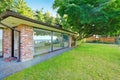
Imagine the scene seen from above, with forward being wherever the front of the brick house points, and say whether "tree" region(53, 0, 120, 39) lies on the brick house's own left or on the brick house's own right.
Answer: on the brick house's own left

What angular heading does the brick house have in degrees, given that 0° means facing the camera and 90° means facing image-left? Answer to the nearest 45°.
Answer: approximately 315°
